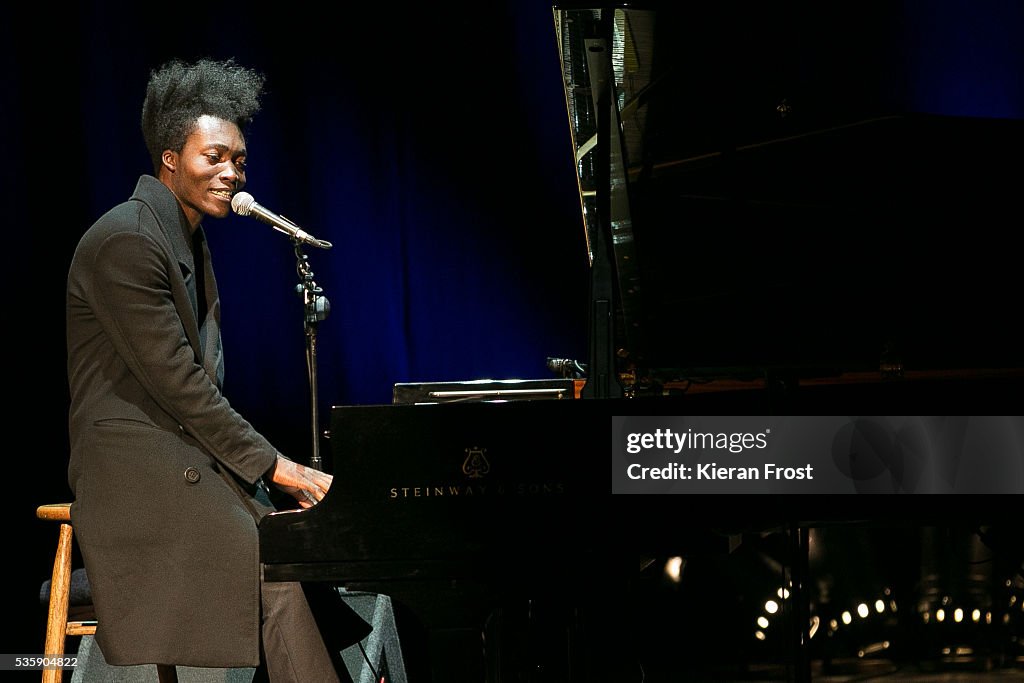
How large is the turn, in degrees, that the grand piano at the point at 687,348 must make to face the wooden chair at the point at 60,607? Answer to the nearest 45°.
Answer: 0° — it already faces it

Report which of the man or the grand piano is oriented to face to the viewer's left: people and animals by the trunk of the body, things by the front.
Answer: the grand piano

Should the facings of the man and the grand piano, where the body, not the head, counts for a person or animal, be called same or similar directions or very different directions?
very different directions

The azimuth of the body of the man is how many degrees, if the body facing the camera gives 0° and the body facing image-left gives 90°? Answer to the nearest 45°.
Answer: approximately 270°

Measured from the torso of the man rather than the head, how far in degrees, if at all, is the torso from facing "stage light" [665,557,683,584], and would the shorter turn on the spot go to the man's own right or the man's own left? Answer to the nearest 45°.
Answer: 0° — they already face it

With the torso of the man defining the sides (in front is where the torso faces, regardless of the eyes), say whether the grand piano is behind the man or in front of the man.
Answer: in front

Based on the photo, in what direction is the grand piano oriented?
to the viewer's left

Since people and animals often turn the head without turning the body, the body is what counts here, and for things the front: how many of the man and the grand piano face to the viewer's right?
1

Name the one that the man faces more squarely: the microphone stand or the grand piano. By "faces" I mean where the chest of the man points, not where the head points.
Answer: the grand piano

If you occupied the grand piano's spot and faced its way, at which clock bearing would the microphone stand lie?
The microphone stand is roughly at 1 o'clock from the grand piano.

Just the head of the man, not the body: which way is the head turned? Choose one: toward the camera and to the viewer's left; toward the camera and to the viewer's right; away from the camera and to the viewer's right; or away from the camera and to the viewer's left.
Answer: toward the camera and to the viewer's right
